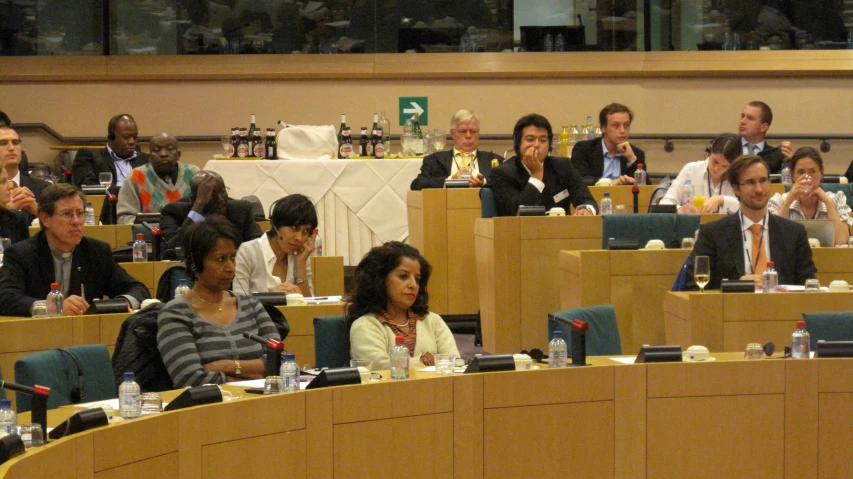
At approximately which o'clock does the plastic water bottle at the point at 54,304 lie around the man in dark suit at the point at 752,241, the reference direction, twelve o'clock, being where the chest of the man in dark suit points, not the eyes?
The plastic water bottle is roughly at 2 o'clock from the man in dark suit.

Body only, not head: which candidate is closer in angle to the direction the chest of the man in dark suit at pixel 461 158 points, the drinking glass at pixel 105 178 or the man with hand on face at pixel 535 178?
the man with hand on face

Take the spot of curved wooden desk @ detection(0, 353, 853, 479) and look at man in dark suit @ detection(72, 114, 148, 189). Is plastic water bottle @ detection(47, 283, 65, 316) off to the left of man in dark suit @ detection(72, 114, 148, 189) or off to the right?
left

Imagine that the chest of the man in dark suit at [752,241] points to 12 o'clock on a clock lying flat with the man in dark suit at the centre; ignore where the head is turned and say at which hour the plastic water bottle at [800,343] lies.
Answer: The plastic water bottle is roughly at 12 o'clock from the man in dark suit.

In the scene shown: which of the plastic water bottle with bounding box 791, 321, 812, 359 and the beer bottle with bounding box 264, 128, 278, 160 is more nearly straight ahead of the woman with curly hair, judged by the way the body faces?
the plastic water bottle
